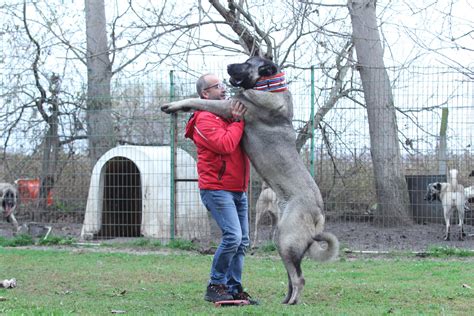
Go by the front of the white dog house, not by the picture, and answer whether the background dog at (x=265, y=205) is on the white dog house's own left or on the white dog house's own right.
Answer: on the white dog house's own left

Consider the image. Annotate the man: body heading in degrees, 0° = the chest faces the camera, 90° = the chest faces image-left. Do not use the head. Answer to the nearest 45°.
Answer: approximately 270°

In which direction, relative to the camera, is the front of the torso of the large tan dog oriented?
to the viewer's left

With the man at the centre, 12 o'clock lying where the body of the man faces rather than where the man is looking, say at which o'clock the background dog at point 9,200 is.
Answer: The background dog is roughly at 8 o'clock from the man.

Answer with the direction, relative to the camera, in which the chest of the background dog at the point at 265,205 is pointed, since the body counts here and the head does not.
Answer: away from the camera

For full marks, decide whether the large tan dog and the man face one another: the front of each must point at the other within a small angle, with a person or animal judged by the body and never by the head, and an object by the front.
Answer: yes

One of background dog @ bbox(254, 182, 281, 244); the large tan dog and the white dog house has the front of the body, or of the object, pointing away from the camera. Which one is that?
the background dog

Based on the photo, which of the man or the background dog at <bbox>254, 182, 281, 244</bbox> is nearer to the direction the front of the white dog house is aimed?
the man

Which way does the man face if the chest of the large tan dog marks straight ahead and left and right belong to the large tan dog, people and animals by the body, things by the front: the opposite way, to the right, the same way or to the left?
the opposite way

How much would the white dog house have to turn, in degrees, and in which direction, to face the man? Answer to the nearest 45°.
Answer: approximately 45° to its left

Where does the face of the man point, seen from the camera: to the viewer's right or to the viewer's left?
to the viewer's right
